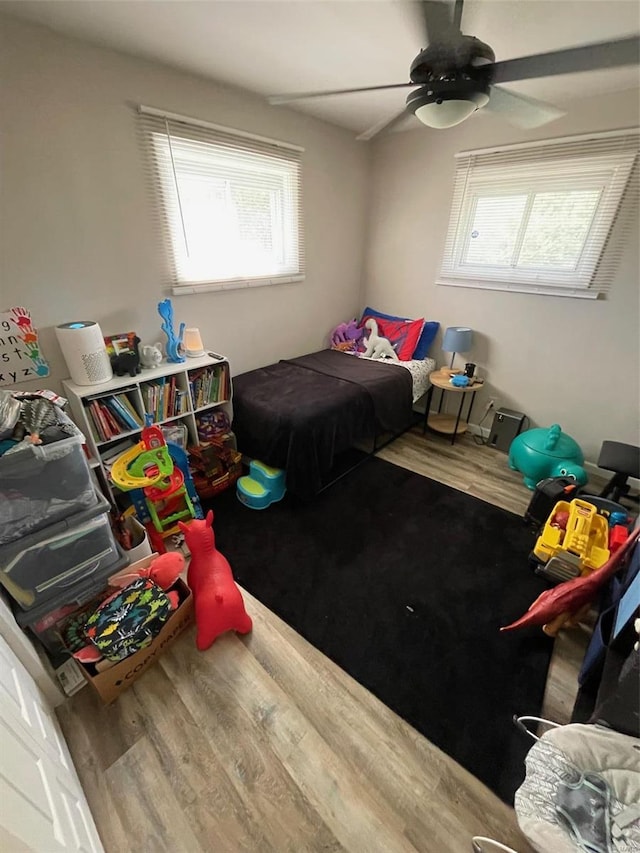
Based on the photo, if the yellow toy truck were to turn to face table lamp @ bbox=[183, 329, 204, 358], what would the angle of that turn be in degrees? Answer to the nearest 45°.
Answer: approximately 90° to its right

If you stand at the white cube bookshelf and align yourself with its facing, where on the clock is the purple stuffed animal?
The purple stuffed animal is roughly at 10 o'clock from the white cube bookshelf.

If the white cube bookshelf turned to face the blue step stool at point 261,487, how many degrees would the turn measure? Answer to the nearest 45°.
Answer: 0° — it already faces it

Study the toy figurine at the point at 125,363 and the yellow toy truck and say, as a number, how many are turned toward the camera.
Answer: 1

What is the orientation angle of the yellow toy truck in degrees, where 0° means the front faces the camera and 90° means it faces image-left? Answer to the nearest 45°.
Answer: approximately 0°

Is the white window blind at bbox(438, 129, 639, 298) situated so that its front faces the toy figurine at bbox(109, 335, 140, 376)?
yes
